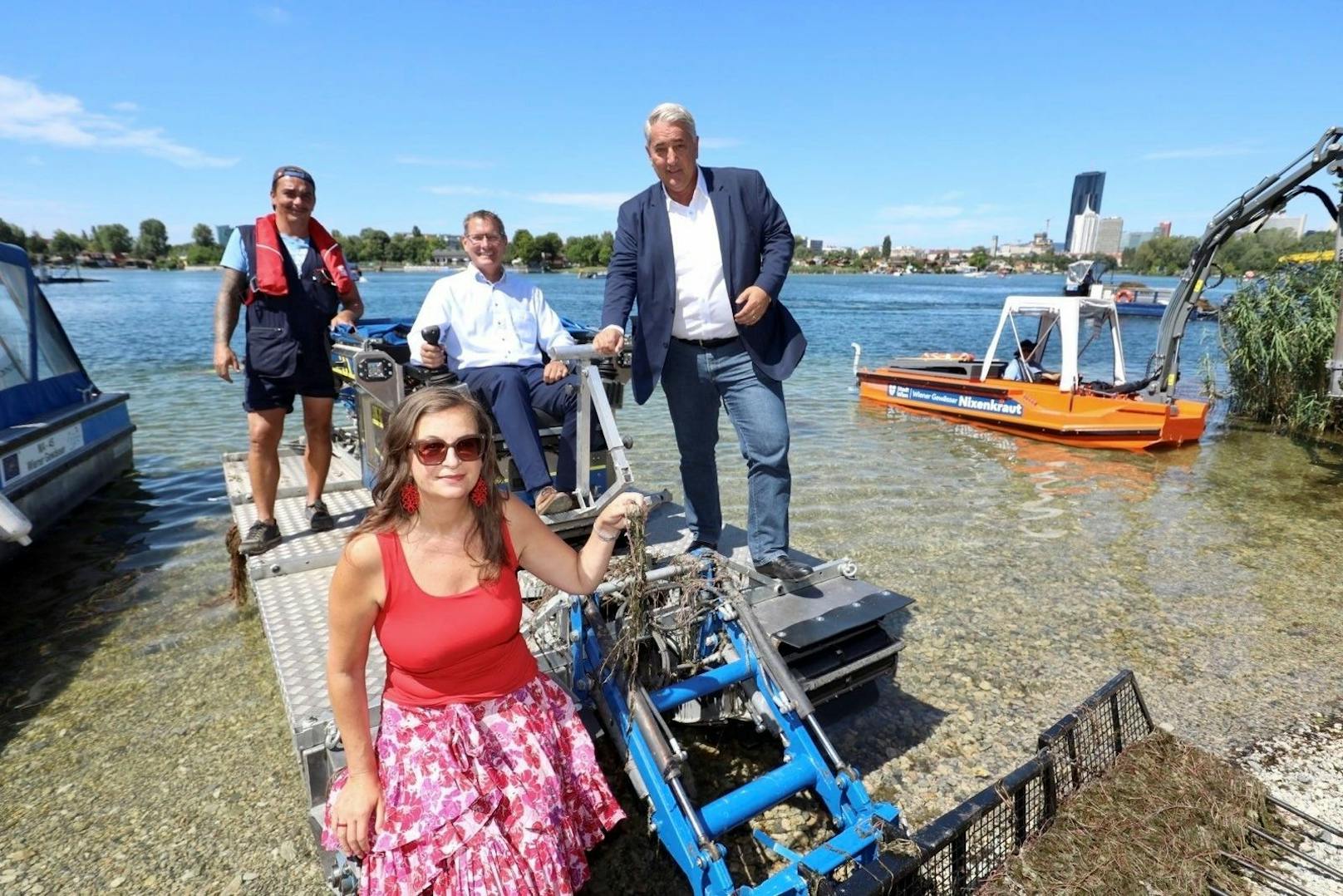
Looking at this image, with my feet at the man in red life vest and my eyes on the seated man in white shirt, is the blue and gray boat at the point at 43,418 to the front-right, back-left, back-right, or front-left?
back-left

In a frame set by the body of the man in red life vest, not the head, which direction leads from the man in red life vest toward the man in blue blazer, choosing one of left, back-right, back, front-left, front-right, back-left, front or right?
front-left

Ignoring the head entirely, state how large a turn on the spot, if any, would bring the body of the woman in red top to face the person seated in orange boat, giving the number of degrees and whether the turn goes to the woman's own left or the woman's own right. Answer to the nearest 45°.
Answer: approximately 135° to the woman's own left

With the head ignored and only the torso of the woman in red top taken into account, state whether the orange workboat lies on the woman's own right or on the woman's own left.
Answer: on the woman's own left

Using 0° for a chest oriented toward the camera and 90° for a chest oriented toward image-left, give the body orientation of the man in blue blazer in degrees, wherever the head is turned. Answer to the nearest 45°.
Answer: approximately 0°

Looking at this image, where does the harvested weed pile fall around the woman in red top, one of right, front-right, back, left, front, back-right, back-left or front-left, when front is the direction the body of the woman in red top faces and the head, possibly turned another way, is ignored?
left

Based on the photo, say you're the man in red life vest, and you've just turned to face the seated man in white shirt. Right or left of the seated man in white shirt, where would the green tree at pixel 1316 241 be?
left

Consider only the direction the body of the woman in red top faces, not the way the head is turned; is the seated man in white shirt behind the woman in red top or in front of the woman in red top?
behind

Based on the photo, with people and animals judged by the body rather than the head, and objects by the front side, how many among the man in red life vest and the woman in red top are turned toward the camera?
2

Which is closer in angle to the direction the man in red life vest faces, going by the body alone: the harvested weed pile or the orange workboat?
the harvested weed pile
